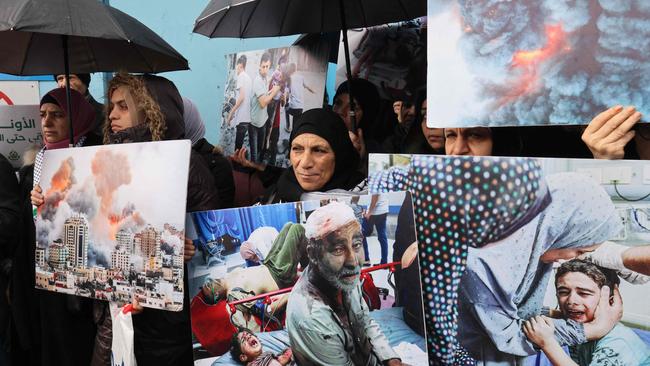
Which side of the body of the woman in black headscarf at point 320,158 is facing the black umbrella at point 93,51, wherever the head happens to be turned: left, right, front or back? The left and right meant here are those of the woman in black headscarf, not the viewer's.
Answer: right

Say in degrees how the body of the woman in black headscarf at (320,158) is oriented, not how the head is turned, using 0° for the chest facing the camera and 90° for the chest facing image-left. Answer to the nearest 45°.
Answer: approximately 45°
